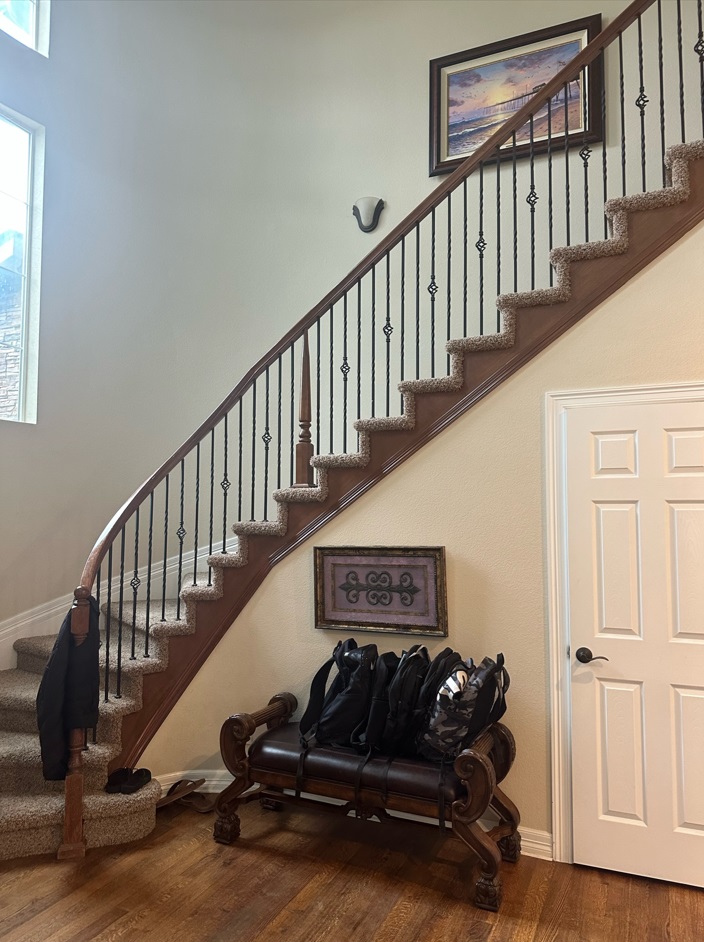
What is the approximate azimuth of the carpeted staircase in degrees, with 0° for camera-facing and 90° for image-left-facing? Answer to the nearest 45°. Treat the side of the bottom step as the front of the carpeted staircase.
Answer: approximately 45°

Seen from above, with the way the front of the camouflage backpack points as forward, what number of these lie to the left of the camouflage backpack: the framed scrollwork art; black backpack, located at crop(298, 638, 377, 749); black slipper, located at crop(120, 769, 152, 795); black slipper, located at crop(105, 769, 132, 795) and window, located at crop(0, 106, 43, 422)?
0

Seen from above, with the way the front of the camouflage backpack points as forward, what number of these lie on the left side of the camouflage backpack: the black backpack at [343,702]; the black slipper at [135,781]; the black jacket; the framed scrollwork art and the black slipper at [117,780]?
0

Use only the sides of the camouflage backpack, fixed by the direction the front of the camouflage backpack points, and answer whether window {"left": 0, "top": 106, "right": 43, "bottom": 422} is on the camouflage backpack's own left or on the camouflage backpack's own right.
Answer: on the camouflage backpack's own right

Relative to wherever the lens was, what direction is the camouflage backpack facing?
facing the viewer and to the left of the viewer

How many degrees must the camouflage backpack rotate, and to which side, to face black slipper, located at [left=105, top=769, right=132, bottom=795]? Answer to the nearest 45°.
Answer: approximately 45° to its right

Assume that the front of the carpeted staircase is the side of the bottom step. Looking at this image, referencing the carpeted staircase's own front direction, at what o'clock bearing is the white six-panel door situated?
The white six-panel door is roughly at 8 o'clock from the carpeted staircase.

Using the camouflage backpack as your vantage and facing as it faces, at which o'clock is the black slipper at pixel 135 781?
The black slipper is roughly at 2 o'clock from the camouflage backpack.

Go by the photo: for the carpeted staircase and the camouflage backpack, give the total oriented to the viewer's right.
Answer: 0

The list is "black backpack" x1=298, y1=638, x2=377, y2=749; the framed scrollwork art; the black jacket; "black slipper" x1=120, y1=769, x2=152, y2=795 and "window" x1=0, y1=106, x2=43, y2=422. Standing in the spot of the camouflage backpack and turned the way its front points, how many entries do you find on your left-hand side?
0

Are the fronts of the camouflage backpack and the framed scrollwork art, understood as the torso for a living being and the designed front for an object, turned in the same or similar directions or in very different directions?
same or similar directions
